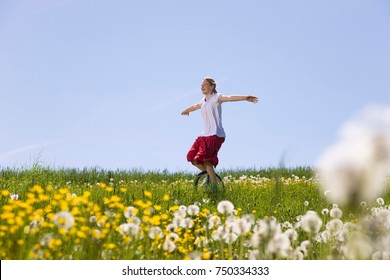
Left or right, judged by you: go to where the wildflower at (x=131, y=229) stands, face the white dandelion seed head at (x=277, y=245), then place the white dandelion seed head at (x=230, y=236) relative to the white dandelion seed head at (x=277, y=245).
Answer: left

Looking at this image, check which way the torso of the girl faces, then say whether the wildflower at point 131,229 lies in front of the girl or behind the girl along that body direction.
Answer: in front

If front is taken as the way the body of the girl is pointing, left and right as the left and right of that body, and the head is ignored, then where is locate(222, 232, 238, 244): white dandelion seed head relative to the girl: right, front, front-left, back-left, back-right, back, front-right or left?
front-left
